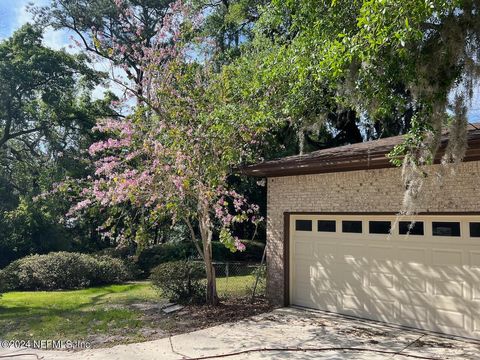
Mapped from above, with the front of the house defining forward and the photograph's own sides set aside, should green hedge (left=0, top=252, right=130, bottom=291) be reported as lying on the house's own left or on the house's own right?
on the house's own right

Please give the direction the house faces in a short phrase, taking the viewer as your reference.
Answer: facing the viewer and to the left of the viewer

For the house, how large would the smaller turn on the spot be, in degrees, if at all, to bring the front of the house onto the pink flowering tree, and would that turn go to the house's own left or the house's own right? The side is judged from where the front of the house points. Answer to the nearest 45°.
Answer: approximately 45° to the house's own right

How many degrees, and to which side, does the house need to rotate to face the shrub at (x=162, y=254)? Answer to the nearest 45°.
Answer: approximately 90° to its right

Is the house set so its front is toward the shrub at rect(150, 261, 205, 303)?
no

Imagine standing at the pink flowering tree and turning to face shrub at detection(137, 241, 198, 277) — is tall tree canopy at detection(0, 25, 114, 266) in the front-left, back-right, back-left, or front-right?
front-left

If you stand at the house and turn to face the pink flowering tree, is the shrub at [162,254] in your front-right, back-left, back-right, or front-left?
front-right
